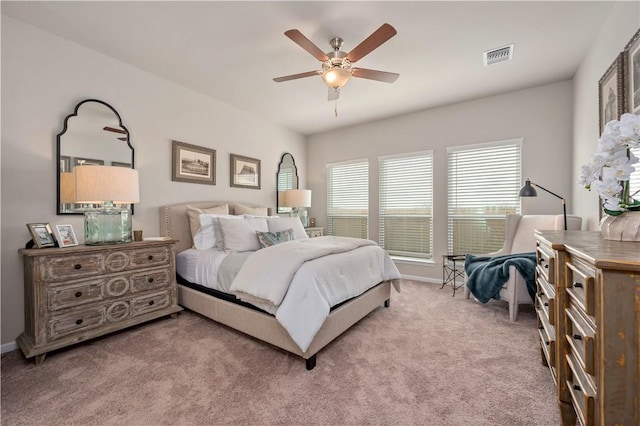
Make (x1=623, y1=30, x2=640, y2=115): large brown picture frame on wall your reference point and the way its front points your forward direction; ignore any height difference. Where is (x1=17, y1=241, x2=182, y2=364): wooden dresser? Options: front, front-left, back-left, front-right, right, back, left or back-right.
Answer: front-left

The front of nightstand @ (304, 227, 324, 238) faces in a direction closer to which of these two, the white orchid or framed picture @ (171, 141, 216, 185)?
the white orchid

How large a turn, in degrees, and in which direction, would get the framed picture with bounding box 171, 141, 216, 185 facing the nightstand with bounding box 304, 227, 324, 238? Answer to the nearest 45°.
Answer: approximately 45° to its left

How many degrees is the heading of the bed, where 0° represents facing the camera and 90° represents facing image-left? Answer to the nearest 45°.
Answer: approximately 315°

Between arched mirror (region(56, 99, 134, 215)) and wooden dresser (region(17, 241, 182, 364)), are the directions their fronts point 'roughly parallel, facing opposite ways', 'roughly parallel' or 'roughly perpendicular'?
roughly parallel

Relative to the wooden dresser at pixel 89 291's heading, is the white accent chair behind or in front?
in front

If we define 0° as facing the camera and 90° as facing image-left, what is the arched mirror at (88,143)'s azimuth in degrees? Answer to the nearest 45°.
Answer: approximately 315°

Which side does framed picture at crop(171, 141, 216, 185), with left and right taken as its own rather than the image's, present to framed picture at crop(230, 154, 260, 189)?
left

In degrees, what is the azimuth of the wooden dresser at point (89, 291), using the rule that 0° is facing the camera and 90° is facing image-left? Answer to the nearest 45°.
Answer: approximately 315°

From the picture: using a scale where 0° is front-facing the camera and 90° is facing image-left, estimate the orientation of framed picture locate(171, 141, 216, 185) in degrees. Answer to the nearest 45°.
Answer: approximately 315°

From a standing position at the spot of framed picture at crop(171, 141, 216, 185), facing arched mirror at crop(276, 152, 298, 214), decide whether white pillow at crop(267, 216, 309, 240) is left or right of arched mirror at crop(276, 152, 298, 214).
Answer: right

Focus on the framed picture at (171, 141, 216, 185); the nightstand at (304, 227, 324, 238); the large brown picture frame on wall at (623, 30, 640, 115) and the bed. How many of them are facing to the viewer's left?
1

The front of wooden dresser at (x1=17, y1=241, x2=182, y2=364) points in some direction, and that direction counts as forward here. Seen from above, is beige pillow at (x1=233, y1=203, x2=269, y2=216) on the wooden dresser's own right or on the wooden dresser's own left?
on the wooden dresser's own left
